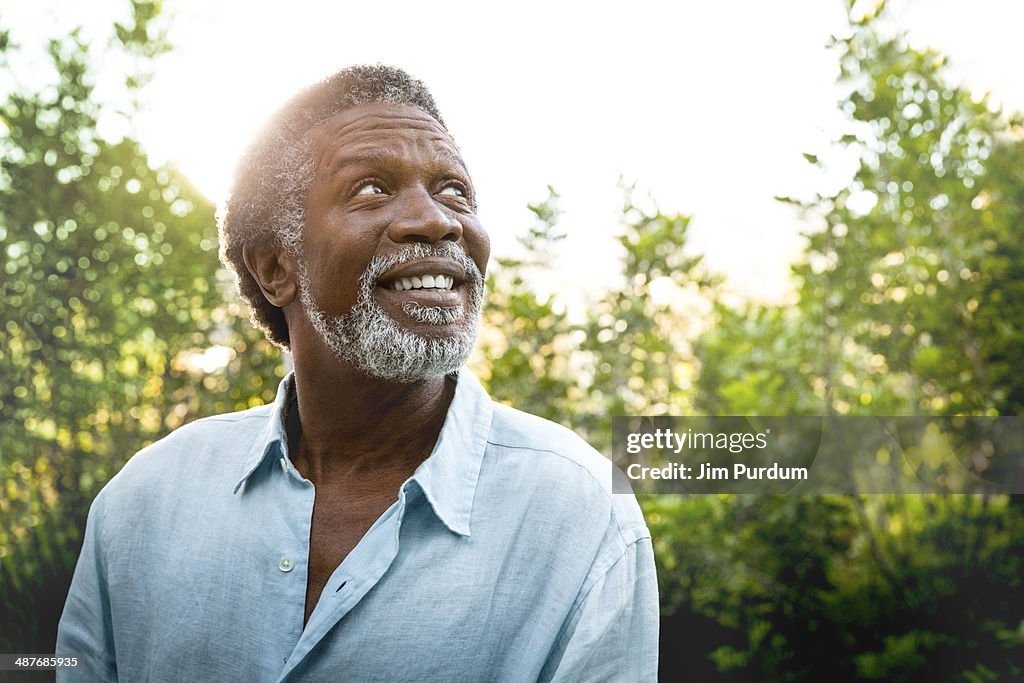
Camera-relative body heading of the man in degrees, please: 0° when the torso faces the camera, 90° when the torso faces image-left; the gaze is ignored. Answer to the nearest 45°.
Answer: approximately 0°

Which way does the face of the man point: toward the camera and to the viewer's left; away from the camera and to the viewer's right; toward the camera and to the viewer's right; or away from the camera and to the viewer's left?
toward the camera and to the viewer's right
